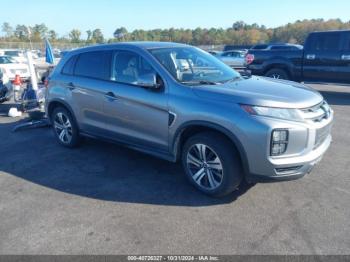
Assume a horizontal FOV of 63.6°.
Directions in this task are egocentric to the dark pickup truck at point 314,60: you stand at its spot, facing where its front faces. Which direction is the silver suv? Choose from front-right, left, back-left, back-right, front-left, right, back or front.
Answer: right

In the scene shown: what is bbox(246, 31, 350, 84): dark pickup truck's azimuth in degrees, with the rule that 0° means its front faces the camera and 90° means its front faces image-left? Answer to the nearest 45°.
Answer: approximately 270°

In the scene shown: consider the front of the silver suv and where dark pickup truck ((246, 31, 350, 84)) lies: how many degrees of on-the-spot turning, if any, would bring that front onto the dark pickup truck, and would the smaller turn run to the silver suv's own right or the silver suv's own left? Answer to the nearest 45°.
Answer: approximately 90° to the silver suv's own left

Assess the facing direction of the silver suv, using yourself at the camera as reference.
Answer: facing the viewer and to the right of the viewer

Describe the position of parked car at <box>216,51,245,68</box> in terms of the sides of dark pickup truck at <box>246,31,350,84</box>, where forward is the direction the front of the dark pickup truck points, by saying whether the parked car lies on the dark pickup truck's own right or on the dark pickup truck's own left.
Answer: on the dark pickup truck's own left

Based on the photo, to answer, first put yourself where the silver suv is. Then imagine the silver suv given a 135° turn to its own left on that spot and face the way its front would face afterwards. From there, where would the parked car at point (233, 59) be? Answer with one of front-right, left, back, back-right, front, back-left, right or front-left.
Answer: front

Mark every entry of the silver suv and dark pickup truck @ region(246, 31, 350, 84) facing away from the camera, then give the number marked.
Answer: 0
